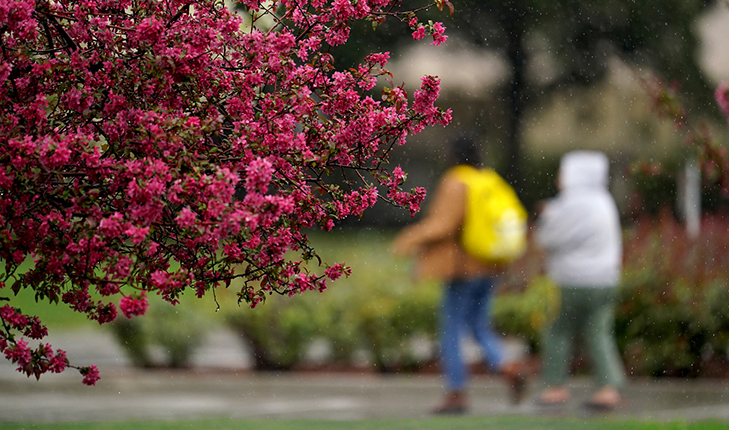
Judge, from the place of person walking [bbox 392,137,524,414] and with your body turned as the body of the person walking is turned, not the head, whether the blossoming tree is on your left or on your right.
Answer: on your left
